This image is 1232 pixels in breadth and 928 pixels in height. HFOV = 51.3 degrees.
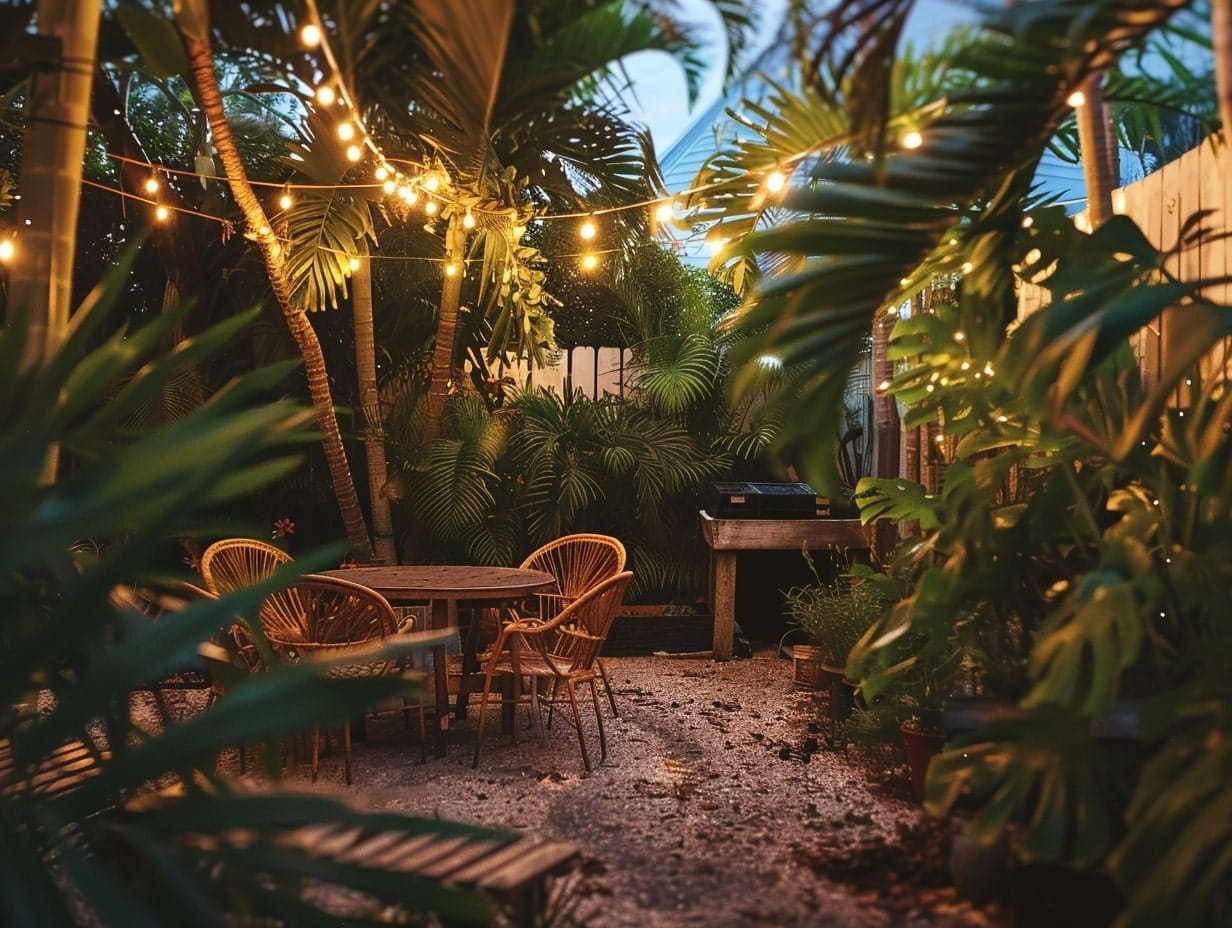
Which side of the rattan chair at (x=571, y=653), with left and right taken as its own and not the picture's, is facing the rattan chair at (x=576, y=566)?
right

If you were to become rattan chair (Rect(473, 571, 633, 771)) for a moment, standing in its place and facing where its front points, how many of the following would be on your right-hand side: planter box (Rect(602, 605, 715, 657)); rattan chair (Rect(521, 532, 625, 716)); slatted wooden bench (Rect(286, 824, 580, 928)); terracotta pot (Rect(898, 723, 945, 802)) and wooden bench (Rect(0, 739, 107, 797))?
2

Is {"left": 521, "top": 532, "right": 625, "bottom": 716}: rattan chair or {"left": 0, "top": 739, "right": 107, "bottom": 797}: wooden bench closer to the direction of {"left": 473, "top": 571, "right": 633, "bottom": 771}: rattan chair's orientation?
the wooden bench

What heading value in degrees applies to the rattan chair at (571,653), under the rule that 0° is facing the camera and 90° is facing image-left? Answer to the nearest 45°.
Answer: approximately 90°

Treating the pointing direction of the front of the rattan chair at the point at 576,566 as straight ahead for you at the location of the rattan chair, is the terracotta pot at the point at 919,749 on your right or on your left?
on your left

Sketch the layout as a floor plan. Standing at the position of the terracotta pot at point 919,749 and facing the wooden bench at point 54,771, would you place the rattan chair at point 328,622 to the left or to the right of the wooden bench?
right

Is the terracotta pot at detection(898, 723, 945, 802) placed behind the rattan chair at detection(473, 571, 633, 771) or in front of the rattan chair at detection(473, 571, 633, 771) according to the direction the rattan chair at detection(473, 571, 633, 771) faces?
behind

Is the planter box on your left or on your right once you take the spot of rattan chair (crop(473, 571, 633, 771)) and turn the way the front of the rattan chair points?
on your right

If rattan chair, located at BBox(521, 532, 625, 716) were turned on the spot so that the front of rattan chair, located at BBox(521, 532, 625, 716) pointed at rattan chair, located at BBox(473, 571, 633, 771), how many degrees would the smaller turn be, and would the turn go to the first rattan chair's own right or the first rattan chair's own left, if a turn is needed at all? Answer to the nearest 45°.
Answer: approximately 45° to the first rattan chair's own left

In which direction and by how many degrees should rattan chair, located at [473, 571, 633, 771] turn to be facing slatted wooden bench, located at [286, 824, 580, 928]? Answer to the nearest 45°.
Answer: approximately 90° to its left

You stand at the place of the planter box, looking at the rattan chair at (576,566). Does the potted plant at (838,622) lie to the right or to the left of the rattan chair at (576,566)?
left
